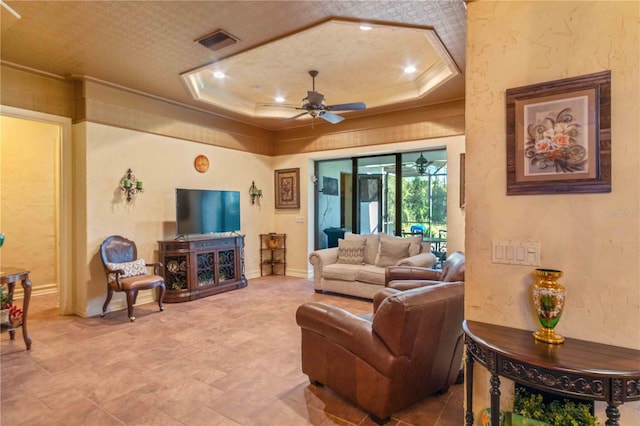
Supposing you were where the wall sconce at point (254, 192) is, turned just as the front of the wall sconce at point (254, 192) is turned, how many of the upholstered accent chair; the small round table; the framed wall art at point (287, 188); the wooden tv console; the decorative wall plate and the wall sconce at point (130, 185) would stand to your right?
5

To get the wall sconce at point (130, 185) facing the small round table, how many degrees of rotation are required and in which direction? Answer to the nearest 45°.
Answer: approximately 90° to its right

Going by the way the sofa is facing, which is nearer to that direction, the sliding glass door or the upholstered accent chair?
the upholstered accent chair

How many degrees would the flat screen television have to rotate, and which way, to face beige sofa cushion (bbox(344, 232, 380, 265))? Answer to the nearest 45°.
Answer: approximately 45° to its left
